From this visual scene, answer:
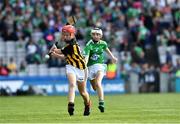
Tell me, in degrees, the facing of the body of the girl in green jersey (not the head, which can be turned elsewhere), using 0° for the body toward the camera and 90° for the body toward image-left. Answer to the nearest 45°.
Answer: approximately 0°

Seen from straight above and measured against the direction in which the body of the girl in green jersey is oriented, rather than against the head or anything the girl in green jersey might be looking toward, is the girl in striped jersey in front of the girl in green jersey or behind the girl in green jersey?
in front
